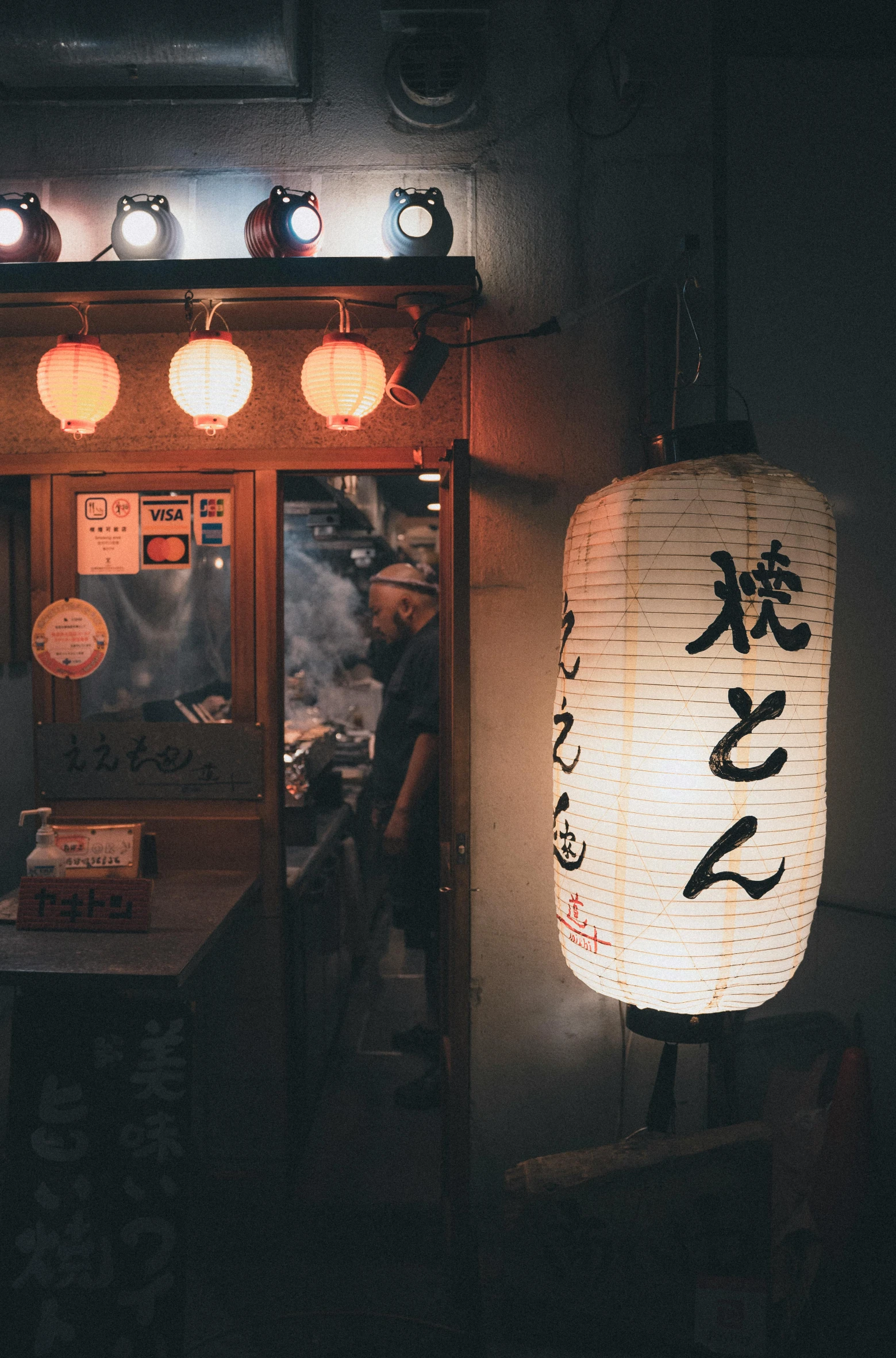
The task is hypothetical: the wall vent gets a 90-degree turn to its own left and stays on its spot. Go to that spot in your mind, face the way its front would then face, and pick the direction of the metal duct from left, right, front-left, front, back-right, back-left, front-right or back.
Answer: back

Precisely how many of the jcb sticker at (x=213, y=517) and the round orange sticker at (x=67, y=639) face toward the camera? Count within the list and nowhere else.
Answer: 2

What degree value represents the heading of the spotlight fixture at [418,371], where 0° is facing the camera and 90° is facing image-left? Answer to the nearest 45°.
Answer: approximately 45°
